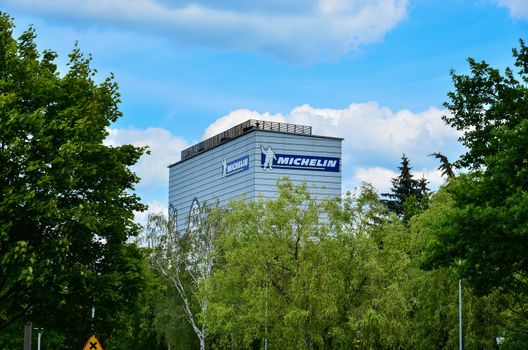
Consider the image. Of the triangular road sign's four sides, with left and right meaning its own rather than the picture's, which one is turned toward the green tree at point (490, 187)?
left

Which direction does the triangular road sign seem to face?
toward the camera
